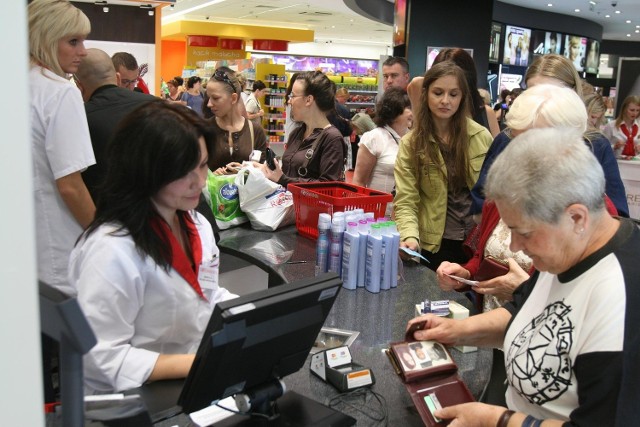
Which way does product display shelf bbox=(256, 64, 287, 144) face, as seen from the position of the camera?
facing the viewer

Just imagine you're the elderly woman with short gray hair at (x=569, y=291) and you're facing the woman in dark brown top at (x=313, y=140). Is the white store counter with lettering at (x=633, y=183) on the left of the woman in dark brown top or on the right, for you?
right

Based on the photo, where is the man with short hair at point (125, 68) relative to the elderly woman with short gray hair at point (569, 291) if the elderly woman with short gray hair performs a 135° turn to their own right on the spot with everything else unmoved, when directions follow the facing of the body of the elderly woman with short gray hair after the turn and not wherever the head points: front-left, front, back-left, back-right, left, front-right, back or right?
front-left

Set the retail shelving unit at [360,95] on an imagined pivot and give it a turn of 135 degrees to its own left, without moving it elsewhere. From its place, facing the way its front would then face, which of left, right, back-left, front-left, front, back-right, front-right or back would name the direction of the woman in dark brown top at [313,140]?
back-right

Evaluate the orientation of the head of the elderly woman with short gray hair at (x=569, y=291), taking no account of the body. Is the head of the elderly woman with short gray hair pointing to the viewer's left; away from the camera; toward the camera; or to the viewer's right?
to the viewer's left

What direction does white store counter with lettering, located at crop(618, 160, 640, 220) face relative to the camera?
toward the camera

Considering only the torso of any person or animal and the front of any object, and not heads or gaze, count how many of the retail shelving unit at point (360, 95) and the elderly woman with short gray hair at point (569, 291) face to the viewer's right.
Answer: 0

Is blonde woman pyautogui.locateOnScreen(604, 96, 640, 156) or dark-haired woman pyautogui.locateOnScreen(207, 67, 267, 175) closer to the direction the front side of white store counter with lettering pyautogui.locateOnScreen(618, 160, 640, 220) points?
the dark-haired woman

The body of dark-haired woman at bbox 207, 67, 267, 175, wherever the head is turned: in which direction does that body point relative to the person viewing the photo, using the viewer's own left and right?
facing the viewer and to the left of the viewer

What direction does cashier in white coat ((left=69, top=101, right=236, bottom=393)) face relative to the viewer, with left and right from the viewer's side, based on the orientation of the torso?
facing the viewer and to the right of the viewer

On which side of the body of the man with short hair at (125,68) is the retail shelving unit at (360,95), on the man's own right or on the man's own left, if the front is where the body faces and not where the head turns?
on the man's own left

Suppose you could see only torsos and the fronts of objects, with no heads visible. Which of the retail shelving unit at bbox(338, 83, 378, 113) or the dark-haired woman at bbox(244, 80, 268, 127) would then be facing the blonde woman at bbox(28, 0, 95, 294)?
the retail shelving unit

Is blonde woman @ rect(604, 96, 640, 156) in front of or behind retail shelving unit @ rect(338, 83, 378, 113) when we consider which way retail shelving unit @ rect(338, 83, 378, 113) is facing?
in front

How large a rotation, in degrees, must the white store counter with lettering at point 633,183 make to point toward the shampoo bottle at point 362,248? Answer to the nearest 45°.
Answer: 0° — it already faces it

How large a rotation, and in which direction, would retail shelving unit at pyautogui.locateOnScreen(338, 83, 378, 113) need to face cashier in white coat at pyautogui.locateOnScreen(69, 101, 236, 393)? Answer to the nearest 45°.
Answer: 0° — it already faces them
